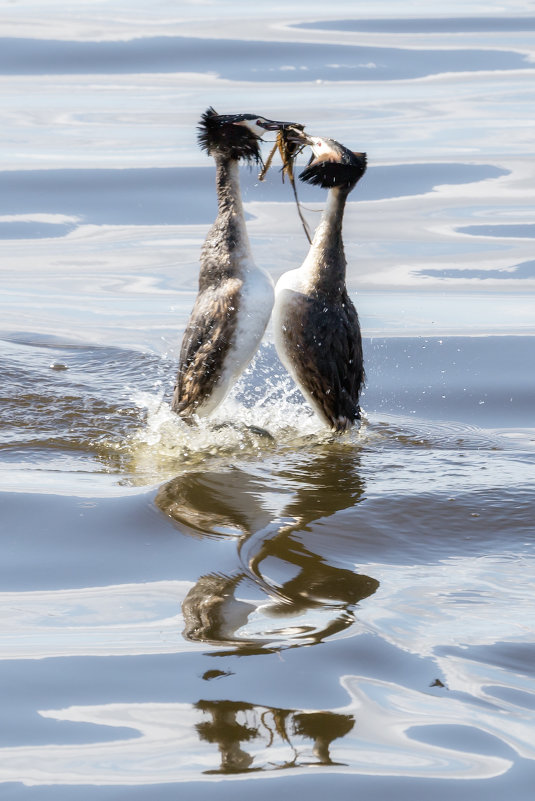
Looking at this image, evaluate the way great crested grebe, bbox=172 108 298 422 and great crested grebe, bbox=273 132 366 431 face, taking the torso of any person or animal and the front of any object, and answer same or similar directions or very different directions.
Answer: very different directions

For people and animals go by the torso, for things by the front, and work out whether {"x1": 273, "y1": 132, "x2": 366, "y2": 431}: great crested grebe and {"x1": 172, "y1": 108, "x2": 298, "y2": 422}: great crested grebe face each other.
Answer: yes

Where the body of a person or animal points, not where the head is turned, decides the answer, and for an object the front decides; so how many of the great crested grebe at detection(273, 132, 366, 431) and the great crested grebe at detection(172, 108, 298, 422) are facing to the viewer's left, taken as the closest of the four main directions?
1

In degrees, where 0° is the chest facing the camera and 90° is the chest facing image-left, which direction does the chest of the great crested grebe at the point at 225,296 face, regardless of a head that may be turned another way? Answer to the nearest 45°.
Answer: approximately 270°

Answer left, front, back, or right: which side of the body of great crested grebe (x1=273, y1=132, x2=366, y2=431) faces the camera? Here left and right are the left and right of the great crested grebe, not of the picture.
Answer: left
